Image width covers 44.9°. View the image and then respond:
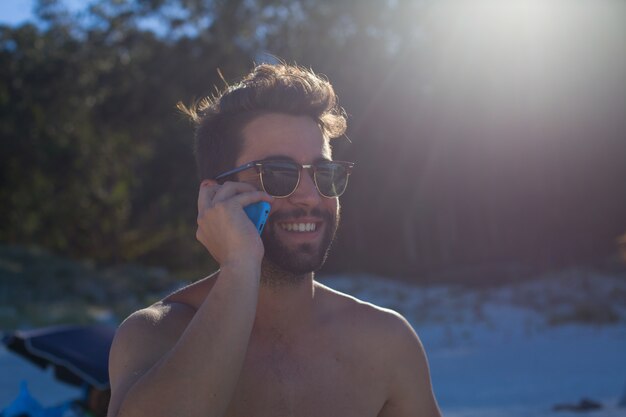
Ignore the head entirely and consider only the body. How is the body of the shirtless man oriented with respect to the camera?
toward the camera
